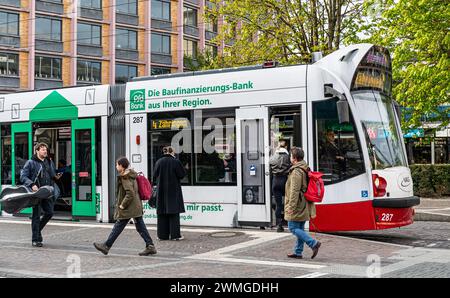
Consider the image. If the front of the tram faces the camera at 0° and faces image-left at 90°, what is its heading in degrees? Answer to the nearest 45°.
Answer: approximately 315°

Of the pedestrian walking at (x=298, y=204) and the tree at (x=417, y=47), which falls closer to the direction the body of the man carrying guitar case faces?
the pedestrian walking

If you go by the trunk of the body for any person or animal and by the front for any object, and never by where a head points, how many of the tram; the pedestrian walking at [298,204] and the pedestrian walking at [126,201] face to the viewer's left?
2

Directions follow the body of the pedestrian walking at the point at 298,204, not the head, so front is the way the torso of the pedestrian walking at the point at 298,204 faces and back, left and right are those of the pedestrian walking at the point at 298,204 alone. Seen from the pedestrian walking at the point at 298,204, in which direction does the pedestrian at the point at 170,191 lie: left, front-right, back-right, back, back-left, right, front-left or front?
front-right

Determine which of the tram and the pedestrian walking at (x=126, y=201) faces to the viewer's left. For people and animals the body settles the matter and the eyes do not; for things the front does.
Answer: the pedestrian walking

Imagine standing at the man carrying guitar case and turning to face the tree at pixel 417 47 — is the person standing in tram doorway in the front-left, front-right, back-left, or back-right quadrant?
front-right

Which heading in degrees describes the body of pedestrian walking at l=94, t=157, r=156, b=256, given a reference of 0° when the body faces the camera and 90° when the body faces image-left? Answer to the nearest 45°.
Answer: approximately 90°

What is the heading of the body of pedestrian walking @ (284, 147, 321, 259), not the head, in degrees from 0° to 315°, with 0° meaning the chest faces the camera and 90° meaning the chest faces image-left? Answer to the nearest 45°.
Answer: approximately 90°

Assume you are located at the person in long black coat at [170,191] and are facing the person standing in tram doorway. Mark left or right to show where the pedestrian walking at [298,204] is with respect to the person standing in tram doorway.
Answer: right

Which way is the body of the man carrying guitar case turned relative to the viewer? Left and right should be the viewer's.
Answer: facing the viewer and to the right of the viewer
